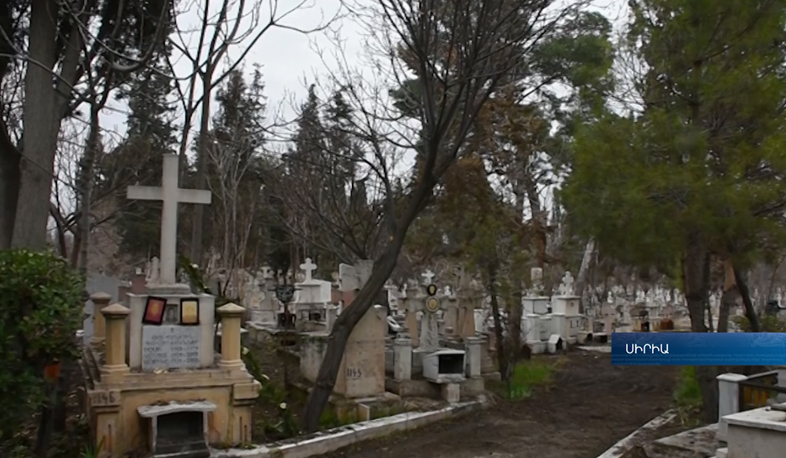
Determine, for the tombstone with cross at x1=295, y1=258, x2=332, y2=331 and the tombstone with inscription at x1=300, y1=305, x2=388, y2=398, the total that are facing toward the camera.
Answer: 2

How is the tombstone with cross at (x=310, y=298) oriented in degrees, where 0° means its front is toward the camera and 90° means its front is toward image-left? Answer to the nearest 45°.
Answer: approximately 0°

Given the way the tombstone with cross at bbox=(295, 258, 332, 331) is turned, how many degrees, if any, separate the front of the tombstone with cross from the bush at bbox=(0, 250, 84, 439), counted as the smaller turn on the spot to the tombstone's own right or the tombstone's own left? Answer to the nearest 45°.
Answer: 0° — it already faces it

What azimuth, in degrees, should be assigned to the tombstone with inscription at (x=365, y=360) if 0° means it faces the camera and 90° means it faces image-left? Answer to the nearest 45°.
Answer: approximately 0°

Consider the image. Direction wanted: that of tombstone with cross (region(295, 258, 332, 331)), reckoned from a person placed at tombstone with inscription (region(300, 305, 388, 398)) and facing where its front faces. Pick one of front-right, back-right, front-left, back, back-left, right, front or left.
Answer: back

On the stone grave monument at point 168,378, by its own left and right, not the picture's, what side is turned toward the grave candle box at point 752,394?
left

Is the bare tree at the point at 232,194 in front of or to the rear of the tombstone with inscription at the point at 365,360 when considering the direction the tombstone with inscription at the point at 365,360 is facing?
to the rear

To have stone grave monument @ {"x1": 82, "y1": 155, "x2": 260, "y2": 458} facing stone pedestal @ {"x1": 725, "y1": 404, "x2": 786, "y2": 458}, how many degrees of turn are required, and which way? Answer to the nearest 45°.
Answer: approximately 45° to its left
